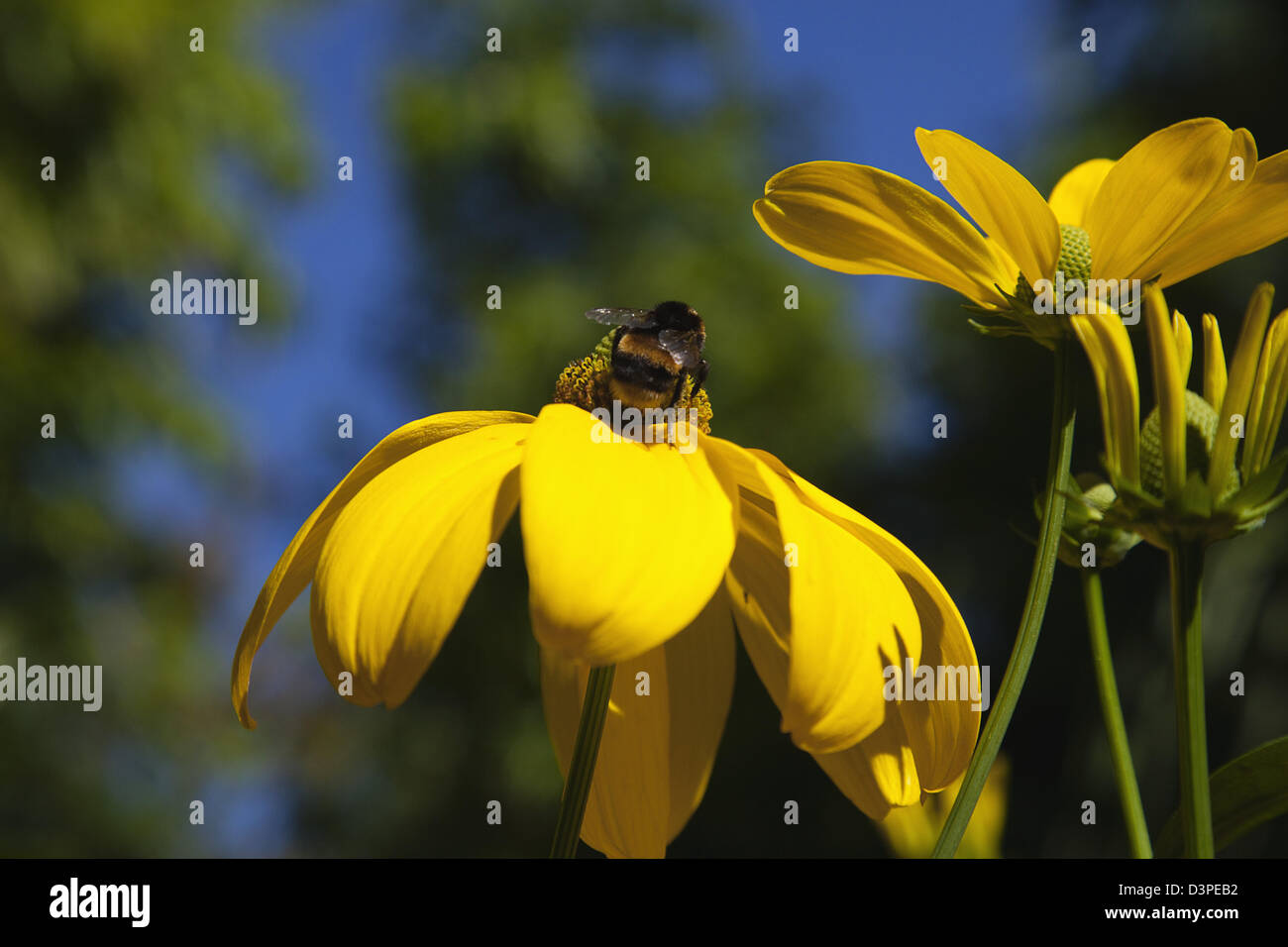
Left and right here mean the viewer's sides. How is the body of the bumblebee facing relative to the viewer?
facing away from the viewer and to the right of the viewer
